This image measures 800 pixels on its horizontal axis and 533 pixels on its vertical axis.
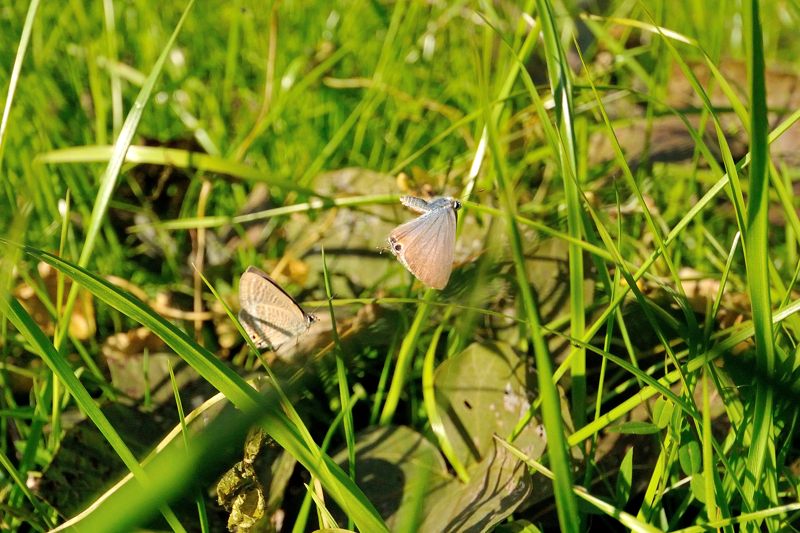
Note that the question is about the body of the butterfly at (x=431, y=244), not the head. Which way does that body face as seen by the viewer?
to the viewer's right

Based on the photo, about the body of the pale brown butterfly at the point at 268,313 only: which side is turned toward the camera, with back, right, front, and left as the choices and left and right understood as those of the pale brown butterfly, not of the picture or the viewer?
right

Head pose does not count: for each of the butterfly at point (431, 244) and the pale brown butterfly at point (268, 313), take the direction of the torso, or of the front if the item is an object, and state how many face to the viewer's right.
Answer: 2
